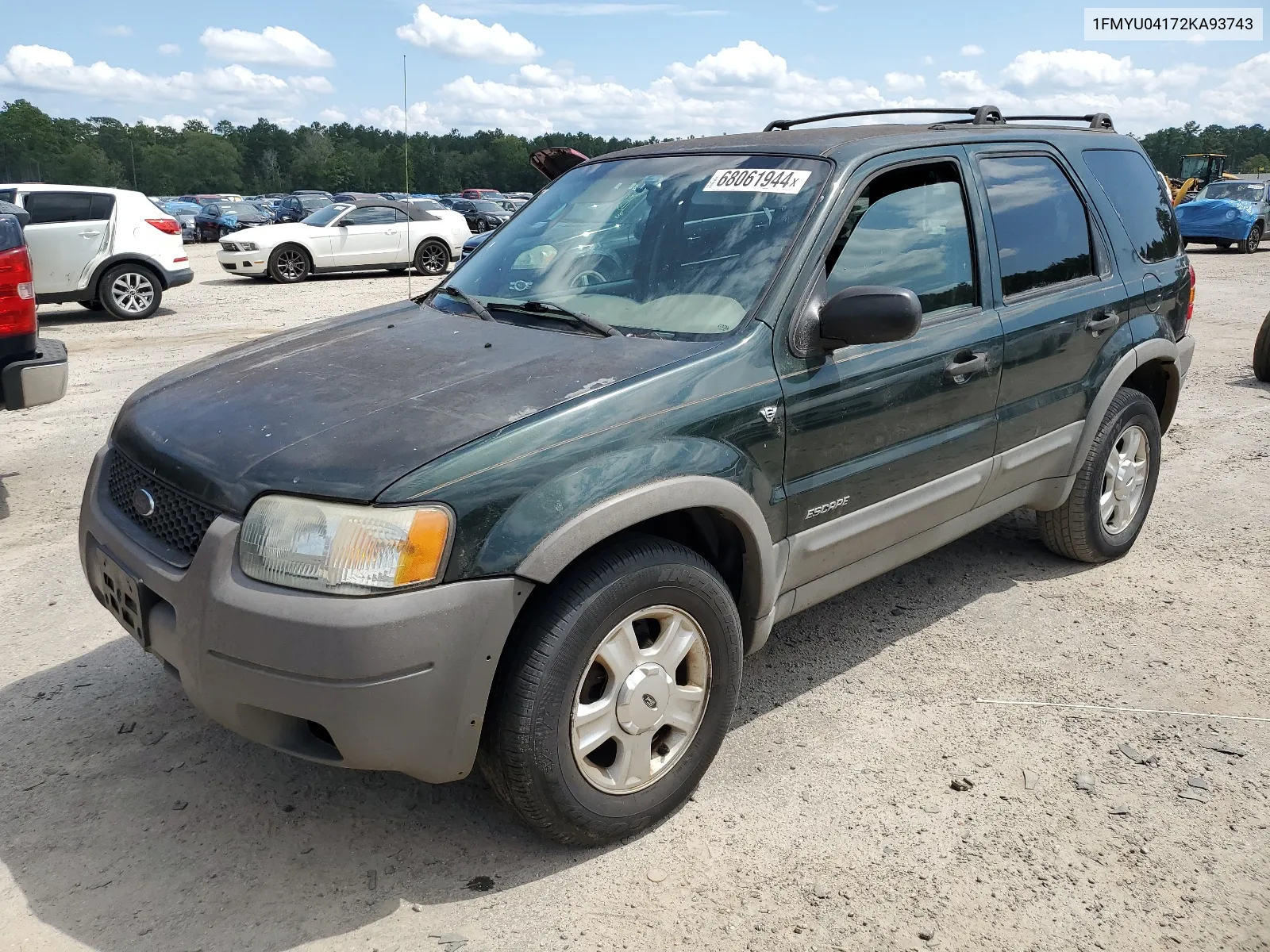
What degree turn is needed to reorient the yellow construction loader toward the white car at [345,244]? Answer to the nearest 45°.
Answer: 0° — it already faces it

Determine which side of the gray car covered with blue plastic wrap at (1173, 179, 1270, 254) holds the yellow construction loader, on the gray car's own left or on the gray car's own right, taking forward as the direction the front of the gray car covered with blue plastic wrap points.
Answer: on the gray car's own right

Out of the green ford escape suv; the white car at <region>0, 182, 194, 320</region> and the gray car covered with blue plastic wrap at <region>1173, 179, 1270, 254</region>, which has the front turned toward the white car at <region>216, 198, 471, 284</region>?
the gray car covered with blue plastic wrap

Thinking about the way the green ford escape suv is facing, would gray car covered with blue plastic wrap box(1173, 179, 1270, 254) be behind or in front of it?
behind

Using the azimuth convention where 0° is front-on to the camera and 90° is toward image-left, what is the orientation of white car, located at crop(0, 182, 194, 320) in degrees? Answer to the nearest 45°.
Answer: approximately 90°

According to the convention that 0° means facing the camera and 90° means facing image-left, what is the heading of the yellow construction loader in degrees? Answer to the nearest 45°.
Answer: approximately 45°

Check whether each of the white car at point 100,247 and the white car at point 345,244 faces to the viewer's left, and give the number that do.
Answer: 2

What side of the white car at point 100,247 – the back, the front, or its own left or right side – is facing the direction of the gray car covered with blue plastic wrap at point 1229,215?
back

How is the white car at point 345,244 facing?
to the viewer's left
